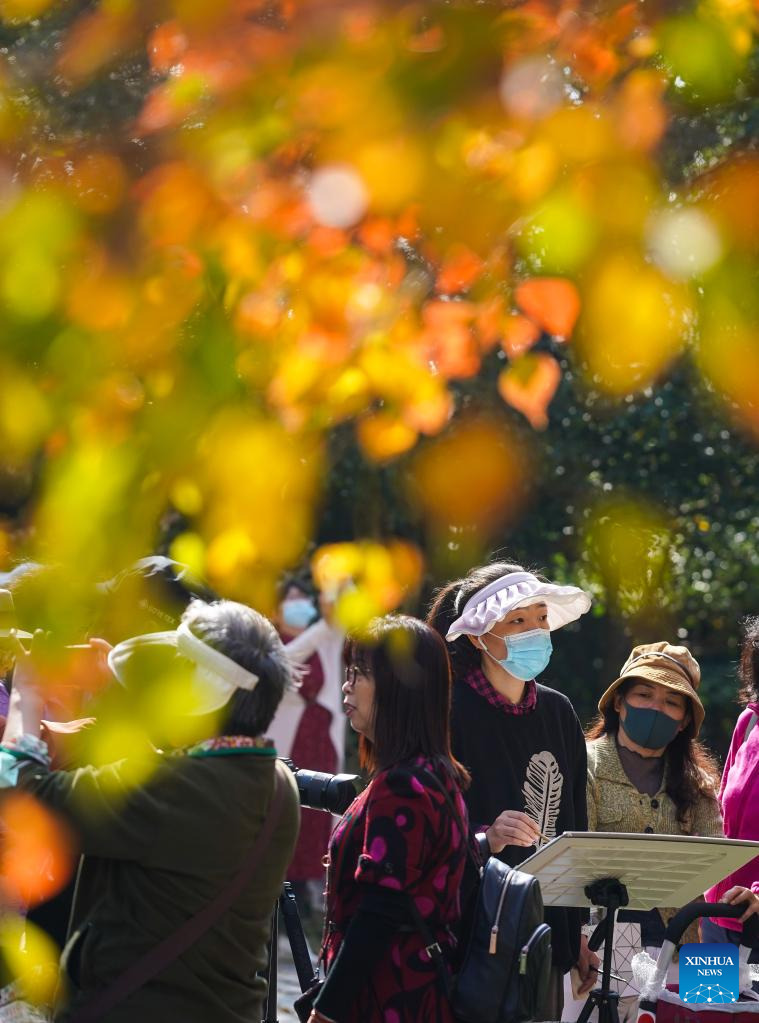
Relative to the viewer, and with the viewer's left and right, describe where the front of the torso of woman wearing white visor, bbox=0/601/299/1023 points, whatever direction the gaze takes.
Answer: facing away from the viewer and to the left of the viewer

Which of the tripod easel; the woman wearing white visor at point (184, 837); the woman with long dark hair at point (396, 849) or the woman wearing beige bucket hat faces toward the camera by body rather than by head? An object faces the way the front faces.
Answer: the woman wearing beige bucket hat

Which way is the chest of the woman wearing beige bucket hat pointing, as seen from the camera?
toward the camera

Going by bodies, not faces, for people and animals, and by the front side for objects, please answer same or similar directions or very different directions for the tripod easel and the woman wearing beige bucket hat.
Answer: very different directions

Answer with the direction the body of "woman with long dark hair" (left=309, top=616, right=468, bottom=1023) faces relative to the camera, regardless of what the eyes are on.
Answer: to the viewer's left

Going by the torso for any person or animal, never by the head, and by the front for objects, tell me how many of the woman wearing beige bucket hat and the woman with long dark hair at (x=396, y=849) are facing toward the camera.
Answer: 1

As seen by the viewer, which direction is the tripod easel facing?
away from the camera
